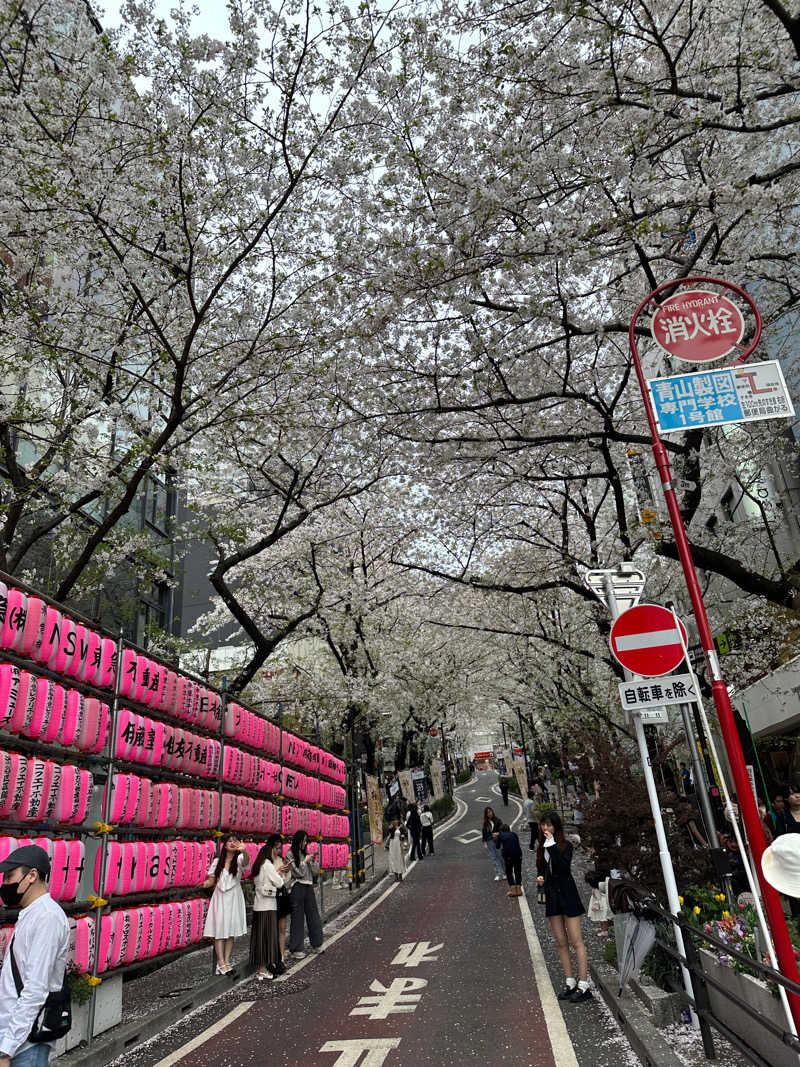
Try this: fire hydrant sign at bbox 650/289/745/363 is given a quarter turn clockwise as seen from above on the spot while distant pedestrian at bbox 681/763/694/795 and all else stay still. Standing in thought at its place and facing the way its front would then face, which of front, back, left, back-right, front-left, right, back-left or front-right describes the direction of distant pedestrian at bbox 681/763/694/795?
right

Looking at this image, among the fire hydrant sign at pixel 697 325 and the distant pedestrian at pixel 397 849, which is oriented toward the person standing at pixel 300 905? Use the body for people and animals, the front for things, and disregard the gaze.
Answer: the distant pedestrian

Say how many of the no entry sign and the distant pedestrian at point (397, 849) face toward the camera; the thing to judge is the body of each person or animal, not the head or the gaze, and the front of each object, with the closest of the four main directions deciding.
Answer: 2

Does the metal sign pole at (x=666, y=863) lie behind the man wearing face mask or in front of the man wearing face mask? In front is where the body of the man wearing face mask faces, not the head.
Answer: behind

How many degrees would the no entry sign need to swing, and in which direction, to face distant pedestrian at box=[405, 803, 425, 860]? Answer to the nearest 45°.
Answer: approximately 135° to its right
